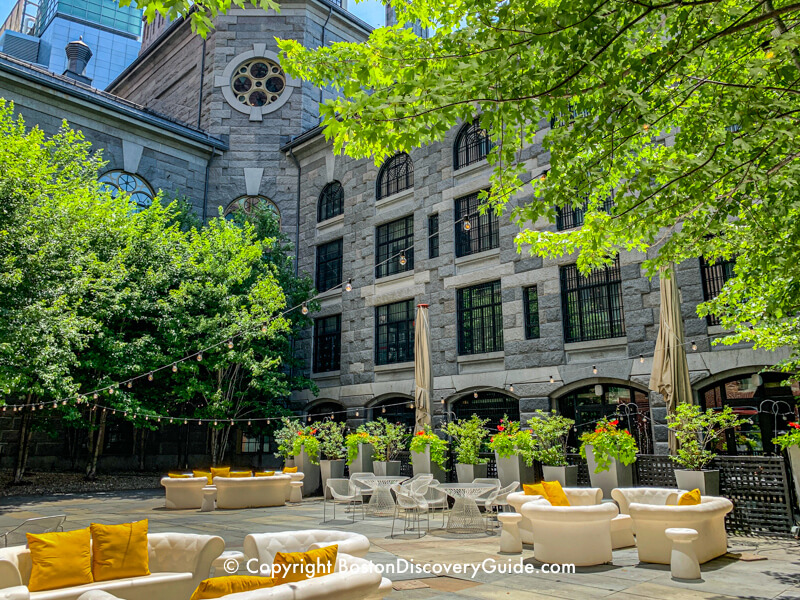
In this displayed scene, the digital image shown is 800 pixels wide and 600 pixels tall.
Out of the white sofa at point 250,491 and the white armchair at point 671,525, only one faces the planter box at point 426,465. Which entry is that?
the white armchair
